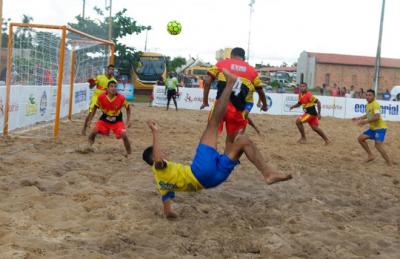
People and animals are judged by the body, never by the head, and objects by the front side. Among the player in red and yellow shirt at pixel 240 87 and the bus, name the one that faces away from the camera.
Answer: the player in red and yellow shirt

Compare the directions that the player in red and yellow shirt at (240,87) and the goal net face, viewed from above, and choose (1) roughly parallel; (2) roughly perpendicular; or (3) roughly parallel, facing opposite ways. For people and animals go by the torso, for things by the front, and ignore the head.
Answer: roughly perpendicular

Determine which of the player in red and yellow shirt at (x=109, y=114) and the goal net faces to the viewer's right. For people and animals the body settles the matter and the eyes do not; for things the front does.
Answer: the goal net

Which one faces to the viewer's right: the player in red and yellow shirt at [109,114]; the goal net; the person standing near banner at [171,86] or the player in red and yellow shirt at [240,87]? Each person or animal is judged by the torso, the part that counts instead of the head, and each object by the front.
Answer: the goal net

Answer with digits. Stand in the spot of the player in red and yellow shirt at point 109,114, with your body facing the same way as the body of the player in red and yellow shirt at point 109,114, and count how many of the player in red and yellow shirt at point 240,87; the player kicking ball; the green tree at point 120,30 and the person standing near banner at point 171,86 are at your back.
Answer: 2

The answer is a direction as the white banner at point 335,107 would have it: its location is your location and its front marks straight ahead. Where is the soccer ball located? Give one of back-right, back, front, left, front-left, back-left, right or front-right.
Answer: front-right

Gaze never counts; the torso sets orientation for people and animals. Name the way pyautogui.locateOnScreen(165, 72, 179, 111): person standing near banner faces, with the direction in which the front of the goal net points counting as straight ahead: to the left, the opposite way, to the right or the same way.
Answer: to the right

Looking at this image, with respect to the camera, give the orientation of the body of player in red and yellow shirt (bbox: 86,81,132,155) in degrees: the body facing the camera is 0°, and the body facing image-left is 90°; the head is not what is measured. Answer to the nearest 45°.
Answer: approximately 0°

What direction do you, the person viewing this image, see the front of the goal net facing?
facing to the right of the viewer

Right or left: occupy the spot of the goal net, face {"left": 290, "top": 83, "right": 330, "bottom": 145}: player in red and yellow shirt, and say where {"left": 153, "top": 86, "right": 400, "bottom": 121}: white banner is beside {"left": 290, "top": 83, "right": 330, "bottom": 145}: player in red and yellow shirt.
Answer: left

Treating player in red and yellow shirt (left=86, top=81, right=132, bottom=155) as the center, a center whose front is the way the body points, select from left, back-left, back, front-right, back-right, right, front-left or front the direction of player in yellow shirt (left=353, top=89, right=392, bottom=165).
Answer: left

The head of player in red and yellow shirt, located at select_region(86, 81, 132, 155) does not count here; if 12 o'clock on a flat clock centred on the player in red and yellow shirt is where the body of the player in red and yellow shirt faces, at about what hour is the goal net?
The goal net is roughly at 5 o'clock from the player in red and yellow shirt.

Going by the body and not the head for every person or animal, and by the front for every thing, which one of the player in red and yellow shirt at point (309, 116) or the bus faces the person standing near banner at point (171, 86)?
the bus
